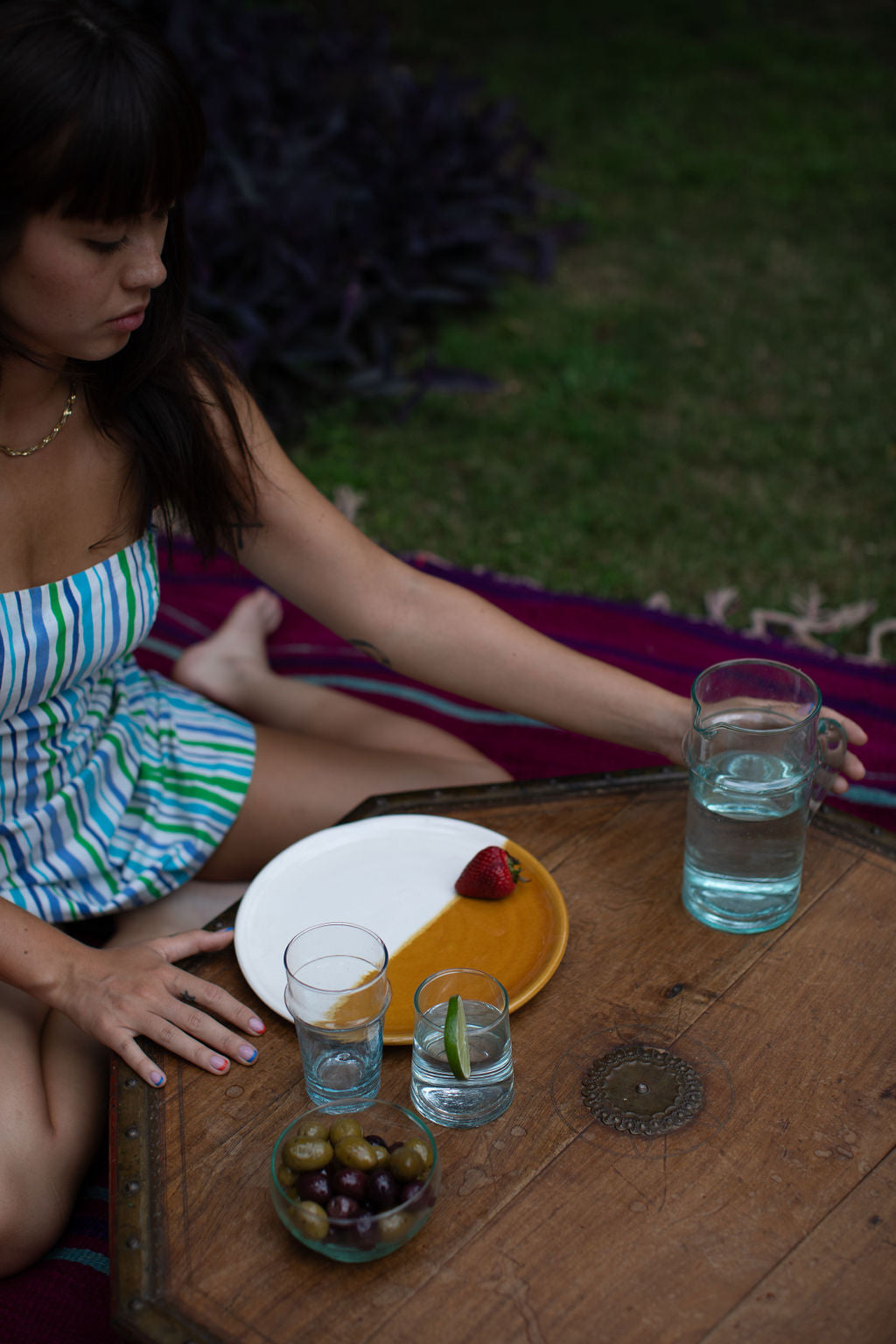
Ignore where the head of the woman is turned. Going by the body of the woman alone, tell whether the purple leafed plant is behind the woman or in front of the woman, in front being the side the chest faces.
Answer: behind

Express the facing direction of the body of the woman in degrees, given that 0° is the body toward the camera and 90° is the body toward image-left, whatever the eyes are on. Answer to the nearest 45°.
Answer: approximately 315°
